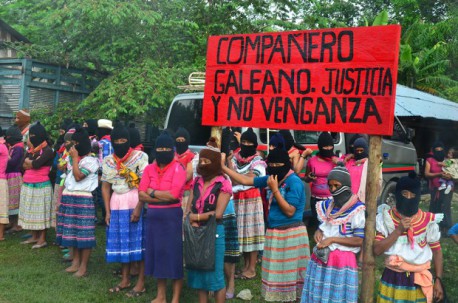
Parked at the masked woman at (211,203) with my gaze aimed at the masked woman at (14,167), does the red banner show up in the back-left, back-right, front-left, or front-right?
back-right

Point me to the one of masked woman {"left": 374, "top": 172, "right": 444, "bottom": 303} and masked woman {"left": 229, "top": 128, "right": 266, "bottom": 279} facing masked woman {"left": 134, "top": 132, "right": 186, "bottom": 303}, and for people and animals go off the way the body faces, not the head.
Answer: masked woman {"left": 229, "top": 128, "right": 266, "bottom": 279}

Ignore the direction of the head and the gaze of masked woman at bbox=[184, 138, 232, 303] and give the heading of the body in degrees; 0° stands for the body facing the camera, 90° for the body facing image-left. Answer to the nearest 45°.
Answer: approximately 45°

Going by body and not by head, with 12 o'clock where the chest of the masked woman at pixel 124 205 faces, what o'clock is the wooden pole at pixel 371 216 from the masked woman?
The wooden pole is roughly at 9 o'clock from the masked woman.

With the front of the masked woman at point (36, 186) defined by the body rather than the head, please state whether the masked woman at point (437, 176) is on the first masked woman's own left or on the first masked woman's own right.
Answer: on the first masked woman's own left

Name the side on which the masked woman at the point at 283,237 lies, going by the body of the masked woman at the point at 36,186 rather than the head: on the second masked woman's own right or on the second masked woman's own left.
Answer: on the second masked woman's own left

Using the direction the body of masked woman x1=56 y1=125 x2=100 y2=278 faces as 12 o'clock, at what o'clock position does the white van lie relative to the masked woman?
The white van is roughly at 7 o'clock from the masked woman.
